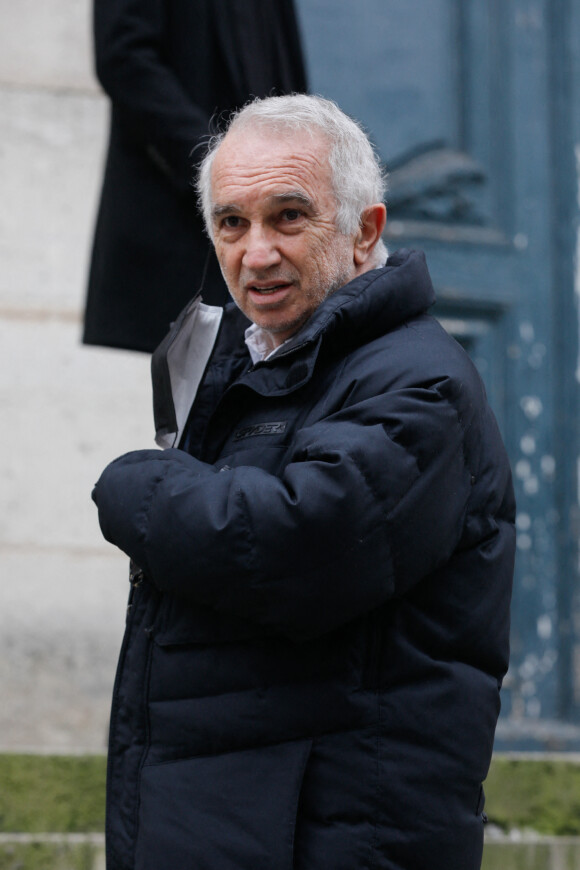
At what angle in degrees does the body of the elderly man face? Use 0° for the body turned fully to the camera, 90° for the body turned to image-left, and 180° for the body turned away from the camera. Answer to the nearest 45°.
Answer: approximately 45°

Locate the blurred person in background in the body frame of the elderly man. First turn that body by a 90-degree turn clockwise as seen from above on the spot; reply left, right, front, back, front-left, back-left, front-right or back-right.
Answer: front-right
